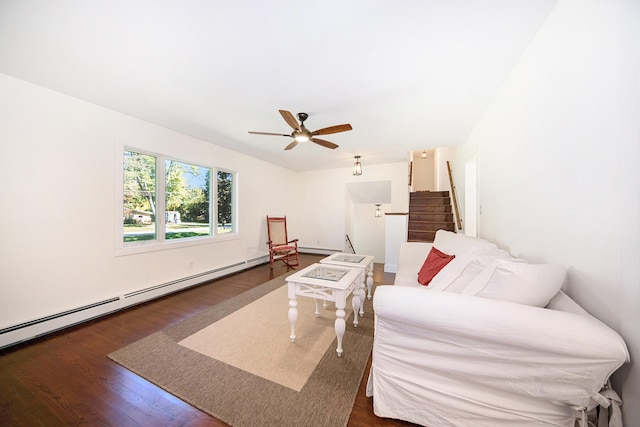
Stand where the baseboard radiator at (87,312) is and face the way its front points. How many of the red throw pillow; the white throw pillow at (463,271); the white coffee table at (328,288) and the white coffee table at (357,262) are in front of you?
4

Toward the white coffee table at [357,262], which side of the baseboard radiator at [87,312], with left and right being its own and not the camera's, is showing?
front

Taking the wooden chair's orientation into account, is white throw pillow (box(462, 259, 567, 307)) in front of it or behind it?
in front

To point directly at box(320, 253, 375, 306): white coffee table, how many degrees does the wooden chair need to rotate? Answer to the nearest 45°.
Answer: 0° — it already faces it

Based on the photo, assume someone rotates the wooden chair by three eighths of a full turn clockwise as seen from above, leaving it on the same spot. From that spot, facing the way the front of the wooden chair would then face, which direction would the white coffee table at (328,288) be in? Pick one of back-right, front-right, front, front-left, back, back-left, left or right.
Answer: left

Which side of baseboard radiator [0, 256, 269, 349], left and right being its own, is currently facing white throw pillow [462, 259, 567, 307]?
front

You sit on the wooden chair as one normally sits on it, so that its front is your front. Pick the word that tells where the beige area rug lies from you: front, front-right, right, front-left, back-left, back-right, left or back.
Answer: front-right

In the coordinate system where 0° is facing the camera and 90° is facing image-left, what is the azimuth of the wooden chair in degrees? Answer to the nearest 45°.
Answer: approximately 315°

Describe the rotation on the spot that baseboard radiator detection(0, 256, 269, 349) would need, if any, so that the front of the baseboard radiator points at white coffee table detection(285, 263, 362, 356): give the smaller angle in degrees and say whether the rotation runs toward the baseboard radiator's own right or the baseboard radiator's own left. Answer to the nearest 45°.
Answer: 0° — it already faces it

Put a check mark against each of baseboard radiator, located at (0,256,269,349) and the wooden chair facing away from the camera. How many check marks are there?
0

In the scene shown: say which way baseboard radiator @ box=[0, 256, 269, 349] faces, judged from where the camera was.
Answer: facing the viewer and to the right of the viewer

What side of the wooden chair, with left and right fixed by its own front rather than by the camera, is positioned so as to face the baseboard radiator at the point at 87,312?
right

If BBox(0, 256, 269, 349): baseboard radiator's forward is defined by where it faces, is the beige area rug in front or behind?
in front

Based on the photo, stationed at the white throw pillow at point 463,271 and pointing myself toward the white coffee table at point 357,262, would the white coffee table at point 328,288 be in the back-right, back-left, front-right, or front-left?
front-left
